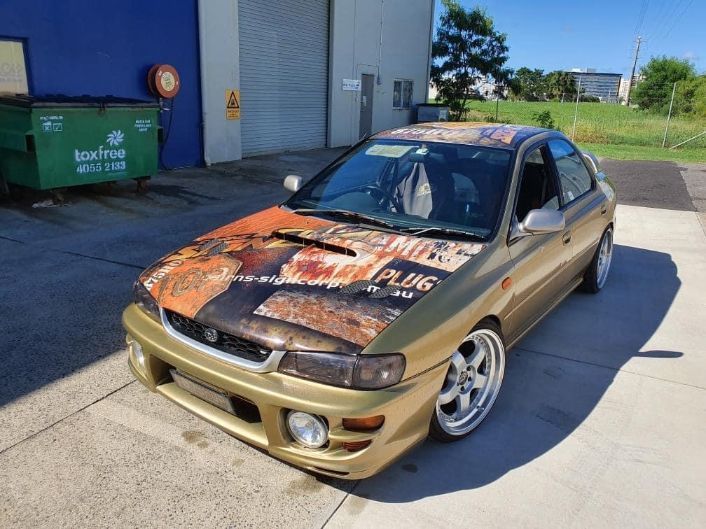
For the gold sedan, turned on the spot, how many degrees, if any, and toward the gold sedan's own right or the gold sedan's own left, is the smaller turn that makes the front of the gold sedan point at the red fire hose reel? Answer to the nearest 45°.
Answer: approximately 90° to the gold sedan's own right

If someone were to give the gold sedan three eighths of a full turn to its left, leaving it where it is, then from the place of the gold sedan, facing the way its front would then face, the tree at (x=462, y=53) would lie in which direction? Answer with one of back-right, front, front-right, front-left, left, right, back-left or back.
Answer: left

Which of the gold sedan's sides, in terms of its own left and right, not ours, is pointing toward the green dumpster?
right

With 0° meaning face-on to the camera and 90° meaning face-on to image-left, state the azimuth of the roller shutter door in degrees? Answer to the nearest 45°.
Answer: approximately 315°

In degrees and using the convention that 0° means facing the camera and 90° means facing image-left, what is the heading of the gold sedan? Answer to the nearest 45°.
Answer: approximately 45°

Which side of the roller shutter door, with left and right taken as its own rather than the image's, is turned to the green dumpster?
right

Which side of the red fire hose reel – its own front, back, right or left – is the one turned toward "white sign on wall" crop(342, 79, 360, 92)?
left

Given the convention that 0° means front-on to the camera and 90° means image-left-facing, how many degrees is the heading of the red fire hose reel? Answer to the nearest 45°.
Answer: approximately 315°

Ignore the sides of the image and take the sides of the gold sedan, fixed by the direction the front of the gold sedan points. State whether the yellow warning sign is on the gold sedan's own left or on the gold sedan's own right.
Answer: on the gold sedan's own right

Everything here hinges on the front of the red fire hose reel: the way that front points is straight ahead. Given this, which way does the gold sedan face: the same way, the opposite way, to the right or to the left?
to the right
